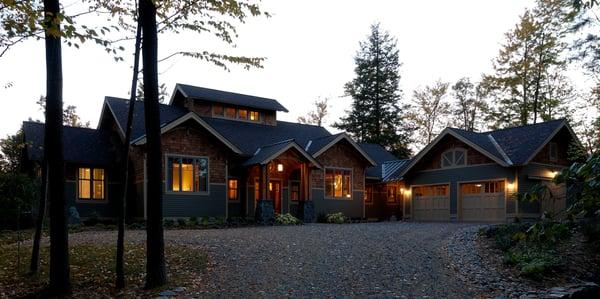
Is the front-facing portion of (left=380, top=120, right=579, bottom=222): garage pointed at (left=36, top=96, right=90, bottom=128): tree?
no

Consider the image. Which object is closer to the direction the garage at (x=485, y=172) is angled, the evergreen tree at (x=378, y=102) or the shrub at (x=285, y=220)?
the shrub

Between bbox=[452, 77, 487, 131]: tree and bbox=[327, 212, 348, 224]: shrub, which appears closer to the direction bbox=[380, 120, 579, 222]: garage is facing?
the shrub

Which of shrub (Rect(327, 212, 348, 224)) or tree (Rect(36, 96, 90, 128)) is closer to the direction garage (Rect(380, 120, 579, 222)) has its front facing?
the shrub

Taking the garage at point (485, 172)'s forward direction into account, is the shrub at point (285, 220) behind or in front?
in front

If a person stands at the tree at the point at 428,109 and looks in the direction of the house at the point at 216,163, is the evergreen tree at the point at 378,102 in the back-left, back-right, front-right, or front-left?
front-right

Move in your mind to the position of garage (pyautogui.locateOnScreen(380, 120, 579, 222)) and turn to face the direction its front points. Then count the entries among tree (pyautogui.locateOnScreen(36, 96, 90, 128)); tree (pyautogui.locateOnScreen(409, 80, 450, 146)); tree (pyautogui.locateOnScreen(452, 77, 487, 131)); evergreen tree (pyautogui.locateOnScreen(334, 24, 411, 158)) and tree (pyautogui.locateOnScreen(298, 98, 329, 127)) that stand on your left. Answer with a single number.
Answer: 0

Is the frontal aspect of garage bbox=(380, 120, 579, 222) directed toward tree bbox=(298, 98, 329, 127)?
no

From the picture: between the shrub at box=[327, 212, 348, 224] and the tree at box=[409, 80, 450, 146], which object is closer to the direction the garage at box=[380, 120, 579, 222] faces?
the shrub

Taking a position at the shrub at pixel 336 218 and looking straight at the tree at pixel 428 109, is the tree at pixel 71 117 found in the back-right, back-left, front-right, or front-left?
front-left

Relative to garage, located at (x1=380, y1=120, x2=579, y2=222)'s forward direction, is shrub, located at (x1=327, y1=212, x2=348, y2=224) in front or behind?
in front

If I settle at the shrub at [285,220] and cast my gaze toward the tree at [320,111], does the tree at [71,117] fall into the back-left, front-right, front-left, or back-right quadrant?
front-left

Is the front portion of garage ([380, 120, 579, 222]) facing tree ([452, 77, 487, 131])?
no

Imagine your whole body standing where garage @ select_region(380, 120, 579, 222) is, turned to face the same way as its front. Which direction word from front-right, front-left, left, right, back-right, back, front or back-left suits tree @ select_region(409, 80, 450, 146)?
back-right

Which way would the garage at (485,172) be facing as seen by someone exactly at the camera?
facing the viewer and to the left of the viewer
